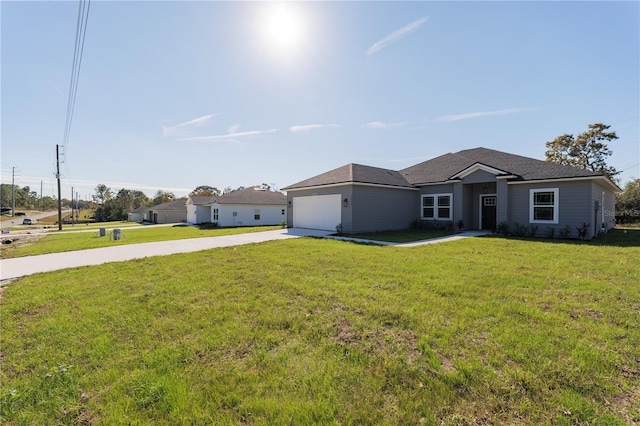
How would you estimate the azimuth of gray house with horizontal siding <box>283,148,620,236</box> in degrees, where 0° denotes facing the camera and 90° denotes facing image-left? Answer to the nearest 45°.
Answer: approximately 45°

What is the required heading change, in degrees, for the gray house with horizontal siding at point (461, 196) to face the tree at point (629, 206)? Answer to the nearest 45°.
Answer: approximately 180°

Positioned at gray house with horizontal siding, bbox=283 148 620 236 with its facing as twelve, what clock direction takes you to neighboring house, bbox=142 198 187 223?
The neighboring house is roughly at 2 o'clock from the gray house with horizontal siding.

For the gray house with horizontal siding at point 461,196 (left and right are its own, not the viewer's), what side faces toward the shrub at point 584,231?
left

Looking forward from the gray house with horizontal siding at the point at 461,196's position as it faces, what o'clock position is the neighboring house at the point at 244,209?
The neighboring house is roughly at 2 o'clock from the gray house with horizontal siding.
